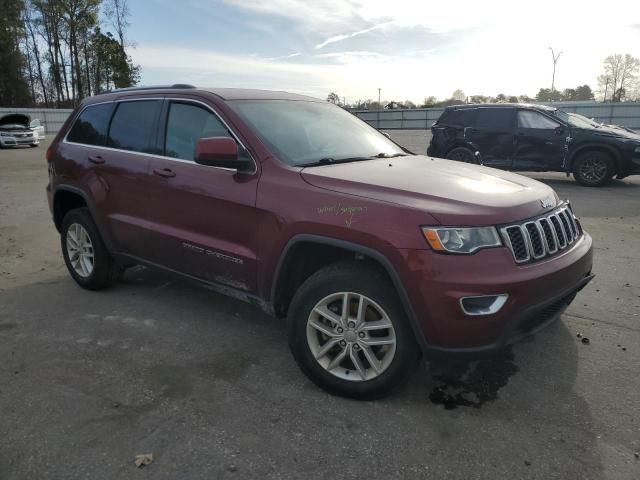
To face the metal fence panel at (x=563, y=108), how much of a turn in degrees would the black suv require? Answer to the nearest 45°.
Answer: approximately 135° to its left

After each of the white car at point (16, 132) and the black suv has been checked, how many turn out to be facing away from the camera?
0

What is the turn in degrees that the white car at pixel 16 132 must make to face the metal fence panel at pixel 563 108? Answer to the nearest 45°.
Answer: approximately 45° to its left

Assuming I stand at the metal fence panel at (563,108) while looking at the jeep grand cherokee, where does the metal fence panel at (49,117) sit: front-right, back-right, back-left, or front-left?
front-right

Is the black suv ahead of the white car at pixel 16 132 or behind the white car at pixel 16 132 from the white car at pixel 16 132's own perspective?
ahead

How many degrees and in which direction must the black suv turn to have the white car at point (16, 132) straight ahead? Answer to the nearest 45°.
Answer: approximately 135° to its right

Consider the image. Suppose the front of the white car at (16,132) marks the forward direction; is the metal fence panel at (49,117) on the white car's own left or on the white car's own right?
on the white car's own left

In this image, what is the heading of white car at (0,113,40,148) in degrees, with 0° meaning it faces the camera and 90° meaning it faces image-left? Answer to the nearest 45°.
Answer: approximately 315°

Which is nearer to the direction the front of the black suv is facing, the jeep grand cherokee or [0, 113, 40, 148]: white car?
the jeep grand cherokee

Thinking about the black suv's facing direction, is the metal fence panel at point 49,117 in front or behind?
behind

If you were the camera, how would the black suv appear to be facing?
facing the viewer and to the right of the viewer

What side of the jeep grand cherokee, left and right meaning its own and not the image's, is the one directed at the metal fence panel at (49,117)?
back

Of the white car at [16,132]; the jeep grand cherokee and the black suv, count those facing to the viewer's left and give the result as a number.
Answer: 0
